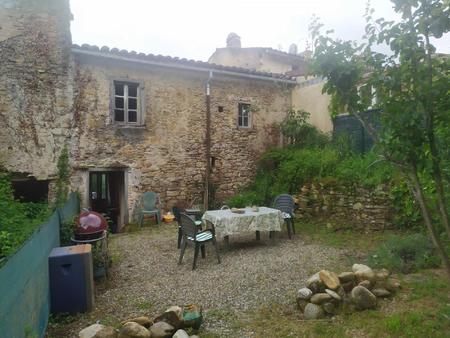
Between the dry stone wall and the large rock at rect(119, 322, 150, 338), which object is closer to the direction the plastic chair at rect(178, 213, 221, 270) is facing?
the dry stone wall

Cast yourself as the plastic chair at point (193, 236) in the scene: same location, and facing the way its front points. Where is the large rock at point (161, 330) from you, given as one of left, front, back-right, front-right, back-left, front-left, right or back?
back-right

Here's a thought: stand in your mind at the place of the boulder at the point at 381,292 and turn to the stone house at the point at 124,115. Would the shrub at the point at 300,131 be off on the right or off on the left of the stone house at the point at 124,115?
right

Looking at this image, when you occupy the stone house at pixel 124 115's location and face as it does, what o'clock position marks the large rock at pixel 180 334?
The large rock is roughly at 1 o'clock from the stone house.

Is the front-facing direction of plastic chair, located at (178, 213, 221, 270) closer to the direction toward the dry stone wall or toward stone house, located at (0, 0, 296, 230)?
the dry stone wall

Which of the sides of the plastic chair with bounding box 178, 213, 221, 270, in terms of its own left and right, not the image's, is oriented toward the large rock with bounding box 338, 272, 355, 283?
right

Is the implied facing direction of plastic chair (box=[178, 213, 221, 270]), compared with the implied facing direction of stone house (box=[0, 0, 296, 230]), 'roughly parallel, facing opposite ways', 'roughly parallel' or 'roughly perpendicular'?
roughly perpendicular

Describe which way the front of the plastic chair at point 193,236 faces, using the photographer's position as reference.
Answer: facing away from the viewer and to the right of the viewer

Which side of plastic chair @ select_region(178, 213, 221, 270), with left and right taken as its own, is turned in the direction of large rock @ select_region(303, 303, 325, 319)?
right

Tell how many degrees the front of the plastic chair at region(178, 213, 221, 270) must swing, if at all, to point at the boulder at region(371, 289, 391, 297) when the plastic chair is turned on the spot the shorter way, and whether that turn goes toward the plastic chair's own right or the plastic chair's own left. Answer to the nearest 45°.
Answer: approximately 90° to the plastic chair's own right
